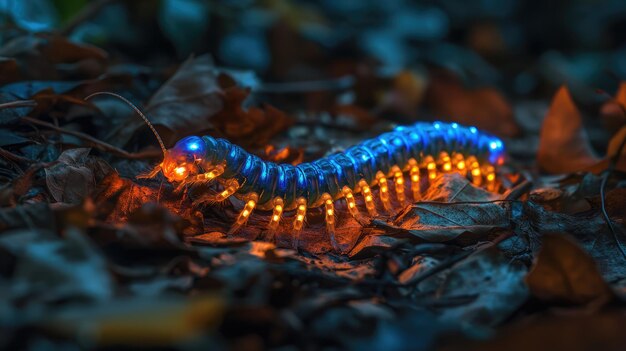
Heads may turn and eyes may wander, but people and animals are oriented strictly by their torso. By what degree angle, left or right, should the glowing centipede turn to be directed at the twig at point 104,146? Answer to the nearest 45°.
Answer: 0° — it already faces it

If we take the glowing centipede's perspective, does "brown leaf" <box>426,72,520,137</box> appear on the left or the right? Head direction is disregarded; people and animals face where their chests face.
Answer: on its right

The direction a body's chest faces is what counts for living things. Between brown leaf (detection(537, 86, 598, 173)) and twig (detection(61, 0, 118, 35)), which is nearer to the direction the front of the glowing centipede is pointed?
the twig

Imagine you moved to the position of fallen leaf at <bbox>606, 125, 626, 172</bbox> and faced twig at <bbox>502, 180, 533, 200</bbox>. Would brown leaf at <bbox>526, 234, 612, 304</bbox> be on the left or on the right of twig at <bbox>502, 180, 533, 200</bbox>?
left

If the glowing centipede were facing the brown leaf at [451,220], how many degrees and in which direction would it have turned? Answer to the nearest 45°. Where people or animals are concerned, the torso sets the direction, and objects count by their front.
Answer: approximately 135° to its left

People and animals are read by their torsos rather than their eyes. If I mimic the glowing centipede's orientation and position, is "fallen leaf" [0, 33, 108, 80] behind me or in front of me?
in front

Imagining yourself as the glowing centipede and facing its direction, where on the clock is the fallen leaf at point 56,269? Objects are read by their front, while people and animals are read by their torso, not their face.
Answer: The fallen leaf is roughly at 10 o'clock from the glowing centipede.

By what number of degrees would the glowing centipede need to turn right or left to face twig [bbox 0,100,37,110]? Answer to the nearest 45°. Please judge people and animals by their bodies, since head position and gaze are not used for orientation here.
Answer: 0° — it already faces it

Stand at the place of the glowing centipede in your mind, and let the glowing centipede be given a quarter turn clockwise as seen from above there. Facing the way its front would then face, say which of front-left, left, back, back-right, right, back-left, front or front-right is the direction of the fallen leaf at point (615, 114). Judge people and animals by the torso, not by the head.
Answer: front-right

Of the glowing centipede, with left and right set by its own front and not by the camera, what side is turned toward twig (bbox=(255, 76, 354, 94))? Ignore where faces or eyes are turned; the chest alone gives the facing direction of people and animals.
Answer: right

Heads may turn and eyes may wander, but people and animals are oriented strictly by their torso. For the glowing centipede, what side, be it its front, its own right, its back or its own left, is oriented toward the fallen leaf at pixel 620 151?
back

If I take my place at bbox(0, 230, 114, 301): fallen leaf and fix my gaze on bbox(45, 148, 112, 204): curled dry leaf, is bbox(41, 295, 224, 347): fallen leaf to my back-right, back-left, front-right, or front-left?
back-right

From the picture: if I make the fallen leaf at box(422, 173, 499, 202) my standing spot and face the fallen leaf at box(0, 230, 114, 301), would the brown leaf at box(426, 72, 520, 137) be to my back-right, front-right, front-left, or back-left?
back-right

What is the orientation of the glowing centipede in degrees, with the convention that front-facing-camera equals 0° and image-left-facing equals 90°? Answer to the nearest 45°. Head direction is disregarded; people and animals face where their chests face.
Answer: approximately 90°

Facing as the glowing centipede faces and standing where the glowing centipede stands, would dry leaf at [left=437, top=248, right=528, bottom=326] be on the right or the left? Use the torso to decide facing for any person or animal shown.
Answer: on its left

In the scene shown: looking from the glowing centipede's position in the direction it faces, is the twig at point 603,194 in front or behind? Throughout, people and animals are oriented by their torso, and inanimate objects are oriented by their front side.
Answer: behind

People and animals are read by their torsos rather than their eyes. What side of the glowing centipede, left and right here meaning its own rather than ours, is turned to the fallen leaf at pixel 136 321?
left
